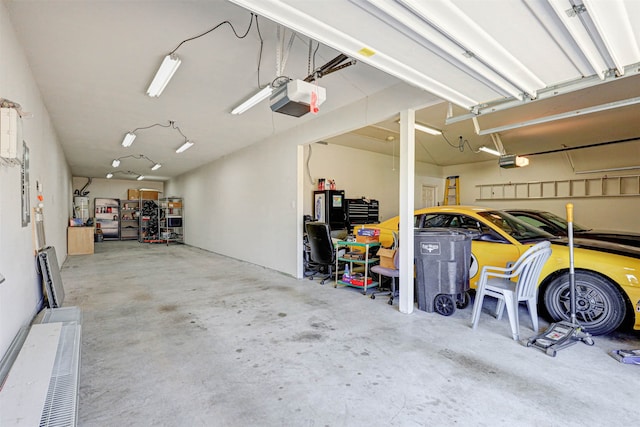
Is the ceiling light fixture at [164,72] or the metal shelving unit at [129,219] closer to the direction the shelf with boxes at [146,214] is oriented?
the ceiling light fixture

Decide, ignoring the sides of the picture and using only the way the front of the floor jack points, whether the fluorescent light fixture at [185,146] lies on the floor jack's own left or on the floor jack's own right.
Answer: on the floor jack's own right

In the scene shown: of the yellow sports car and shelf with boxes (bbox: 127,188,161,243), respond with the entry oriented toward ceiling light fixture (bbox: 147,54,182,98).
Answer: the shelf with boxes

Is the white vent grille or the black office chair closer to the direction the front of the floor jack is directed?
the white vent grille

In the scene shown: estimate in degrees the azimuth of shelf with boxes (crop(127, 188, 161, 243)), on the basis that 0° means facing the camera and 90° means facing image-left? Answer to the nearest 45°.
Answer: approximately 0°

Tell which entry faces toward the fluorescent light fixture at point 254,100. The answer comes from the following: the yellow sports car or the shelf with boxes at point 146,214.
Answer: the shelf with boxes
